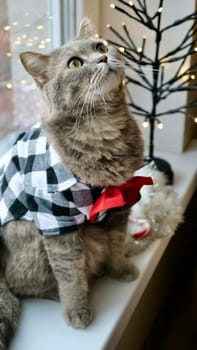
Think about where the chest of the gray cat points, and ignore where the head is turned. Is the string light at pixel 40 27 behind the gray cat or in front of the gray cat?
behind

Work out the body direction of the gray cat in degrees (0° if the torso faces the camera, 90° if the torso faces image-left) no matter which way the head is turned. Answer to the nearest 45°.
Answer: approximately 315°
